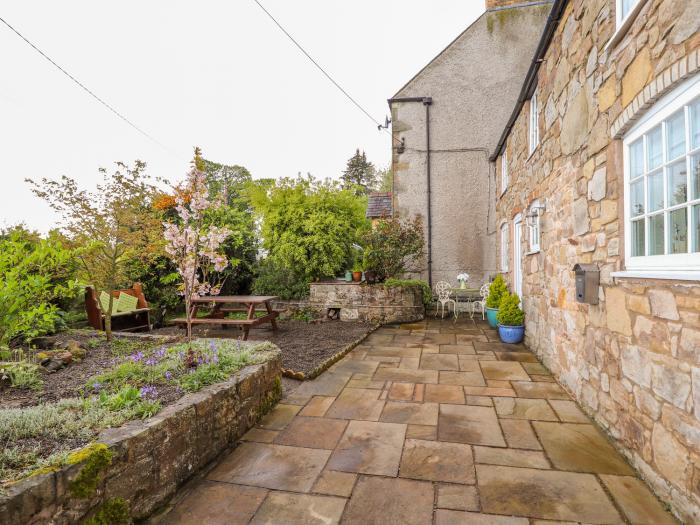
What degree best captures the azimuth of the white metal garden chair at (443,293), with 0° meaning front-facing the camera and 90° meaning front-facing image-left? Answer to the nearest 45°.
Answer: approximately 315°

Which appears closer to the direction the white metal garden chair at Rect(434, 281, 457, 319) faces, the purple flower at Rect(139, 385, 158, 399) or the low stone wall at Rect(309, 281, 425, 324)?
the purple flower

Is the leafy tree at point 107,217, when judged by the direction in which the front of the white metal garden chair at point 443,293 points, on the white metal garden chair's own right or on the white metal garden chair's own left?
on the white metal garden chair's own right

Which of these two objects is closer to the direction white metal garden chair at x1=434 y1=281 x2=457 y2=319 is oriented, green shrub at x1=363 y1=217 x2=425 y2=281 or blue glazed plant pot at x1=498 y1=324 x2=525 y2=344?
the blue glazed plant pot

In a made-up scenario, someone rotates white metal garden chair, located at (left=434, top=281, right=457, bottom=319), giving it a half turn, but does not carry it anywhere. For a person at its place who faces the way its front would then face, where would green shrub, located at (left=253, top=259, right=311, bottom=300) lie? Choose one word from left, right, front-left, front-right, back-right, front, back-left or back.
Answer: front-left

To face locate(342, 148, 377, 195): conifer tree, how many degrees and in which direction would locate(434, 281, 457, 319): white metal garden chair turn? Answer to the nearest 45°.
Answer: approximately 135° to its left
